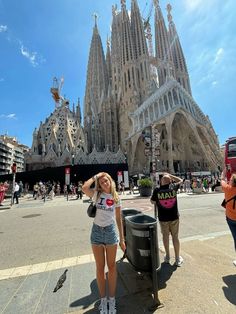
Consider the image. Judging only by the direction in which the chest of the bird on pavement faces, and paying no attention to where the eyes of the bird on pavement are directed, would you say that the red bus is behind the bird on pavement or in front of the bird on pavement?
in front

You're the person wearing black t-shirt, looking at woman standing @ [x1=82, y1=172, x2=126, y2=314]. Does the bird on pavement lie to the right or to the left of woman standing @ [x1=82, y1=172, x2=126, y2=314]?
right

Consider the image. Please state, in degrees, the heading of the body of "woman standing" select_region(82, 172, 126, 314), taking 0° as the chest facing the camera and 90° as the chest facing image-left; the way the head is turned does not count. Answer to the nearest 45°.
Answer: approximately 0°

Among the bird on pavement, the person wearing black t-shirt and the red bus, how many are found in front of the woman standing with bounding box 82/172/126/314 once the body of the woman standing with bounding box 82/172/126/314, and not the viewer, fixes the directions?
0

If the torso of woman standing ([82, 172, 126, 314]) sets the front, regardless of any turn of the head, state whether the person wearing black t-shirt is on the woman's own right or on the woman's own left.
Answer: on the woman's own left

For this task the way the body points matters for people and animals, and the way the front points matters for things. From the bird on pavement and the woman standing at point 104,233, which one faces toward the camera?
the woman standing

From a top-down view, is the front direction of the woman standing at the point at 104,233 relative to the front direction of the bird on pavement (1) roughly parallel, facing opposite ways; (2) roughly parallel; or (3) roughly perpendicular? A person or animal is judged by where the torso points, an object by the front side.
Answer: roughly parallel, facing opposite ways

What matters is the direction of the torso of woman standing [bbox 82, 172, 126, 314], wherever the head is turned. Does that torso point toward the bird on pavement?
no

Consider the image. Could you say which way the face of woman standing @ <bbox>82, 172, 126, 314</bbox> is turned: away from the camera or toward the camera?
toward the camera

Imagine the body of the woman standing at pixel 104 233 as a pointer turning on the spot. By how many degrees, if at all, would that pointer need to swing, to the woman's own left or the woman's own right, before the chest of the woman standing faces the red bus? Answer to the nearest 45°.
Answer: approximately 135° to the woman's own left

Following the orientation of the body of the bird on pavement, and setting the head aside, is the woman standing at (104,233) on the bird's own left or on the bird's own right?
on the bird's own right
